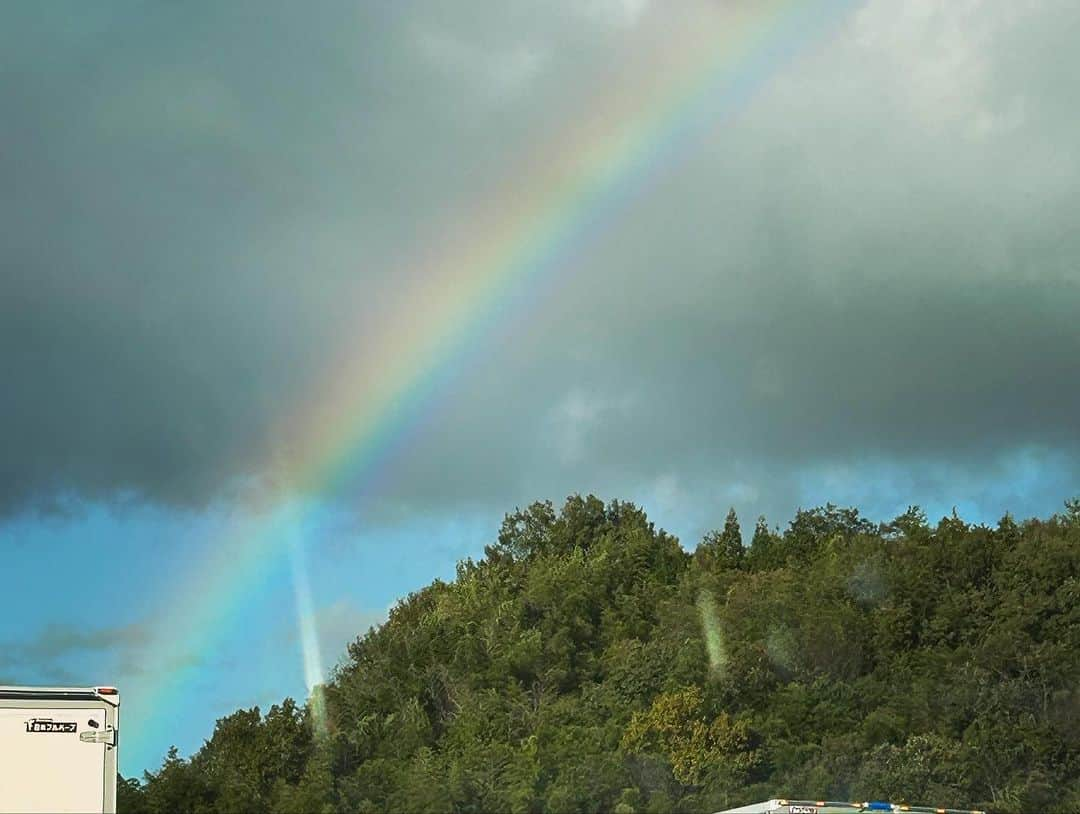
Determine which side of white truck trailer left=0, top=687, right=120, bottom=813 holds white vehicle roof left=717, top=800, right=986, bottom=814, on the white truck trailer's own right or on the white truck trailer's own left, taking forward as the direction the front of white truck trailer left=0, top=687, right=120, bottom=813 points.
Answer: on the white truck trailer's own right

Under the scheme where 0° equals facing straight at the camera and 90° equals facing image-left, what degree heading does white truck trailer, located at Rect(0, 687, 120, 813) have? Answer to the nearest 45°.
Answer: approximately 180°
